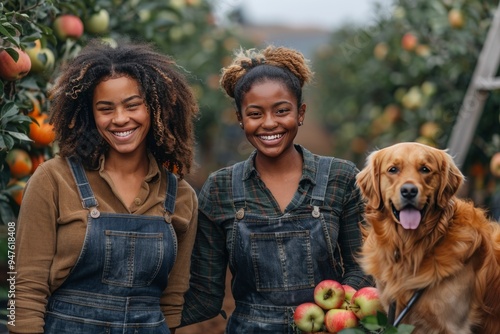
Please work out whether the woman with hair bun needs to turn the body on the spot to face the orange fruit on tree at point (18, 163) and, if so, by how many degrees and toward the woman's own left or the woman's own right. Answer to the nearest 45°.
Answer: approximately 90° to the woman's own right

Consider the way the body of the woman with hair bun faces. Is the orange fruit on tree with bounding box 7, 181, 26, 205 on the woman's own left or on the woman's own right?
on the woman's own right

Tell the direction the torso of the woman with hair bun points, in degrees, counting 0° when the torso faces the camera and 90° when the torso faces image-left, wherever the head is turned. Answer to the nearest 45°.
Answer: approximately 0°

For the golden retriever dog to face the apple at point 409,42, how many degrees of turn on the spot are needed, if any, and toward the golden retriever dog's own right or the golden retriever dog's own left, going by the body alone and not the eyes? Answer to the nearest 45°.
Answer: approximately 135° to the golden retriever dog's own right

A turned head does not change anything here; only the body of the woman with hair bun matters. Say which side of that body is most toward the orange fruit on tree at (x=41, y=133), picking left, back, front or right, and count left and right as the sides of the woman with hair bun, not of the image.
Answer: right

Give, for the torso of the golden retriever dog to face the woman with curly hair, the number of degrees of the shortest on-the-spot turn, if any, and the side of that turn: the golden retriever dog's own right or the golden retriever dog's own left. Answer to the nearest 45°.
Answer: approximately 45° to the golden retriever dog's own right

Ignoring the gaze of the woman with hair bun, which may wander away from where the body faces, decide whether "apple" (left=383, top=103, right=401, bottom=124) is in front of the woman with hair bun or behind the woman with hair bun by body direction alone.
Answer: behind

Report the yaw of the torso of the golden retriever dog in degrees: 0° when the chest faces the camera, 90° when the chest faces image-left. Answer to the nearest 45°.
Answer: approximately 45°

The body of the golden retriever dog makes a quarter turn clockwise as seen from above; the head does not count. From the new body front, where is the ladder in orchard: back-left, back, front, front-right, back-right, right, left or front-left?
front-right
